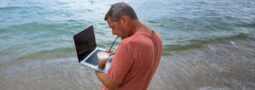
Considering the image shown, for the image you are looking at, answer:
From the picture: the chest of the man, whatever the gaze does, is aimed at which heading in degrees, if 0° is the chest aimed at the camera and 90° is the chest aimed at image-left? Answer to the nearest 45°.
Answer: approximately 135°

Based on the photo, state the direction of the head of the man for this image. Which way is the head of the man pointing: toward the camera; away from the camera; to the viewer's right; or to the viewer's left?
to the viewer's left
